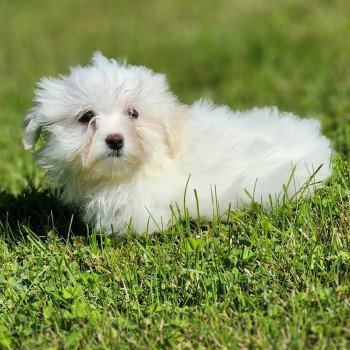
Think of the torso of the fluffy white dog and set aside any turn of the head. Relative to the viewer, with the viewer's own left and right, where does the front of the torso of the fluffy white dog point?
facing the viewer and to the left of the viewer
